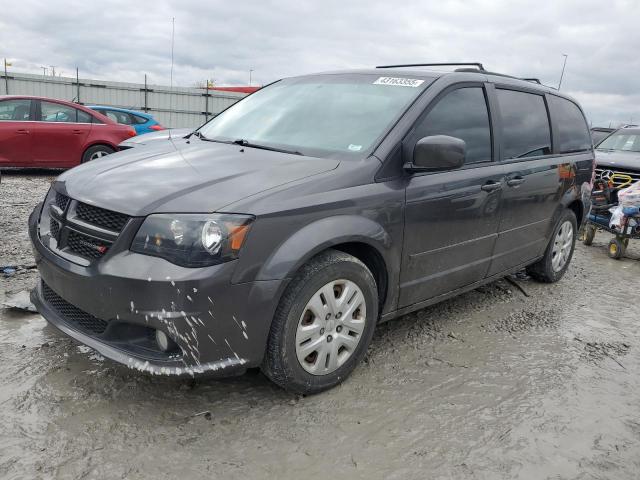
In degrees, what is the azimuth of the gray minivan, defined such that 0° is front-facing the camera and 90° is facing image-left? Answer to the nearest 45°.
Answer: approximately 45°

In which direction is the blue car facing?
to the viewer's left

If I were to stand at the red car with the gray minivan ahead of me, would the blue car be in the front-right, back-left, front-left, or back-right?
back-left

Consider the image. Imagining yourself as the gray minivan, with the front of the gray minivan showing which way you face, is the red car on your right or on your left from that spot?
on your right

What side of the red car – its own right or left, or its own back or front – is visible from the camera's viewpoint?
left

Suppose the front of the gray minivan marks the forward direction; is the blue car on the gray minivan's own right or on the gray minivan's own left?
on the gray minivan's own right

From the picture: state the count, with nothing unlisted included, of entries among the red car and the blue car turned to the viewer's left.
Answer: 2
